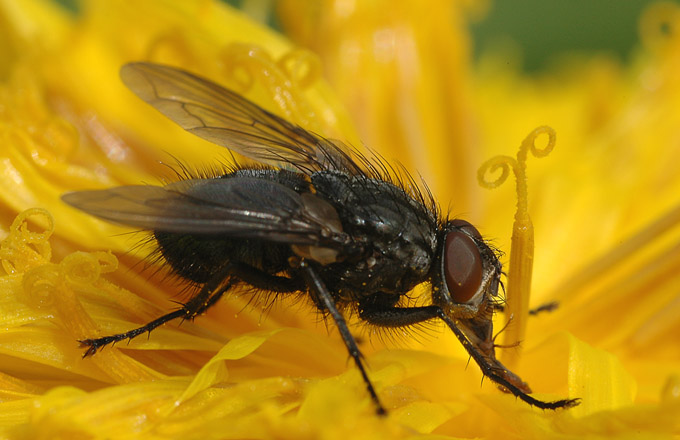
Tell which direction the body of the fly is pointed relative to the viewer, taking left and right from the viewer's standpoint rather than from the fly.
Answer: facing to the right of the viewer
